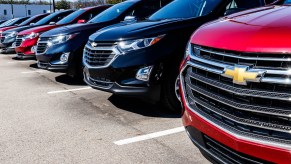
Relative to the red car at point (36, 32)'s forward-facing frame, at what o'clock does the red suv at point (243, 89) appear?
The red suv is roughly at 10 o'clock from the red car.

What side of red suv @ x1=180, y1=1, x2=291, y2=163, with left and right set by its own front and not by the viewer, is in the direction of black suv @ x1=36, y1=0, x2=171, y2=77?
right

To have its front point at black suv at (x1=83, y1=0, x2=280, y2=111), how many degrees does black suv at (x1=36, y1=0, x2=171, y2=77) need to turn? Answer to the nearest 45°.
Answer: approximately 45° to its left

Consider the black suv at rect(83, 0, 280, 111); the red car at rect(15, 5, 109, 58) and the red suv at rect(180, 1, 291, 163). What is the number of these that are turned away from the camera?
0

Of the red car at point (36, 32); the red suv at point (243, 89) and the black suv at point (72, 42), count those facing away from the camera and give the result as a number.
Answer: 0

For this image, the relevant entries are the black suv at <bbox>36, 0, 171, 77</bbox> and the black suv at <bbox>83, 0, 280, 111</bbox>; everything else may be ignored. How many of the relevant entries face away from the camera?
0

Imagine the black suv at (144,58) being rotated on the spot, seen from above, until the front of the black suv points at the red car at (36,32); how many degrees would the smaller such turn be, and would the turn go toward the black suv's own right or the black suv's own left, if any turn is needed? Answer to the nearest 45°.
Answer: approximately 90° to the black suv's own right

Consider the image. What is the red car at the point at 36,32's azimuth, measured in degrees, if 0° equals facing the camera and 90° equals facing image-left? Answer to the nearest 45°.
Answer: approximately 45°

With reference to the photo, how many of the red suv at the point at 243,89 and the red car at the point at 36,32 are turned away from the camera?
0

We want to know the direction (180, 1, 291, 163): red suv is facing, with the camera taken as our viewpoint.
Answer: facing the viewer and to the left of the viewer

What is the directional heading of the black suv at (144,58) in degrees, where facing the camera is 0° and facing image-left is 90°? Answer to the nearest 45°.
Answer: approximately 45°
